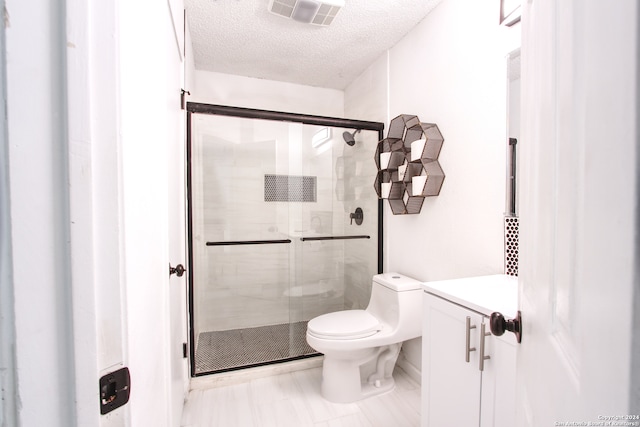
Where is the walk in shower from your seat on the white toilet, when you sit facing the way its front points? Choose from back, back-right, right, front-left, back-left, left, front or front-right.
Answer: right

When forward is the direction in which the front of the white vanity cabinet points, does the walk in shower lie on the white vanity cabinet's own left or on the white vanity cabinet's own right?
on the white vanity cabinet's own right

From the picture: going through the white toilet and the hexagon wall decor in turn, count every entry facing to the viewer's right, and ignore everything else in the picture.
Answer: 0

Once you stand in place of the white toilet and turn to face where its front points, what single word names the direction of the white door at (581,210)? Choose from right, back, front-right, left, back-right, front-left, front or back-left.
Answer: front-left

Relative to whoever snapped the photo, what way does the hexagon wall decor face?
facing the viewer and to the left of the viewer

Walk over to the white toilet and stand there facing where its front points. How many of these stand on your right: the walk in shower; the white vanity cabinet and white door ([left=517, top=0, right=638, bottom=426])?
1

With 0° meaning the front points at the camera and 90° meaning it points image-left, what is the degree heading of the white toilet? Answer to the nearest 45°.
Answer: approximately 45°

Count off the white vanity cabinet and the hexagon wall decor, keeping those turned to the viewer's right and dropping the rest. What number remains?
0

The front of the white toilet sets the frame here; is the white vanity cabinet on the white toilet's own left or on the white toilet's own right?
on the white toilet's own left
